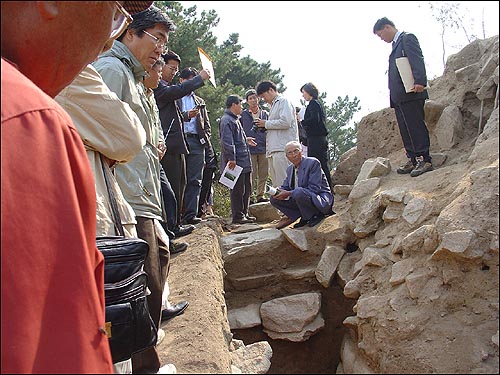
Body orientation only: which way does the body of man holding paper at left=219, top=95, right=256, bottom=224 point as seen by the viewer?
to the viewer's right

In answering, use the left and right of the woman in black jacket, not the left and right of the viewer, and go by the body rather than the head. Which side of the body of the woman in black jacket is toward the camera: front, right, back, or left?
left

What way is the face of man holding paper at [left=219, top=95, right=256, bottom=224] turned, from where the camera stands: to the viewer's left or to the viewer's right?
to the viewer's right

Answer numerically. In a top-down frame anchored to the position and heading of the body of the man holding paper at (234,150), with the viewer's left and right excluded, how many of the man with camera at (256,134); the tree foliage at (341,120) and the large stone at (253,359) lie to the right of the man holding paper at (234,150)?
1

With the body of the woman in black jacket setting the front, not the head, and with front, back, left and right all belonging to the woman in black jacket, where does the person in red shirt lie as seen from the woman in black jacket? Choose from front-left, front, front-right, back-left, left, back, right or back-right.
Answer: left

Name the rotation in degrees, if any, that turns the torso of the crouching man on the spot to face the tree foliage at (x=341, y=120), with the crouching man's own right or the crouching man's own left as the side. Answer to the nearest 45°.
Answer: approximately 135° to the crouching man's own right

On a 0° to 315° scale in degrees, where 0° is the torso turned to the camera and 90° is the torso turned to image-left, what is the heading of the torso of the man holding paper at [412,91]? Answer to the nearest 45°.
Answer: approximately 45°

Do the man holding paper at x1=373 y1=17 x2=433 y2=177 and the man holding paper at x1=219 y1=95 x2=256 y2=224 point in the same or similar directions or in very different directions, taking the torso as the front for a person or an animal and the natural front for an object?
very different directions

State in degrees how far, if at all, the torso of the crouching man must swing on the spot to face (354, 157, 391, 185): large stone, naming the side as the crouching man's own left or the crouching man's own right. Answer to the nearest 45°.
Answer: approximately 135° to the crouching man's own left
